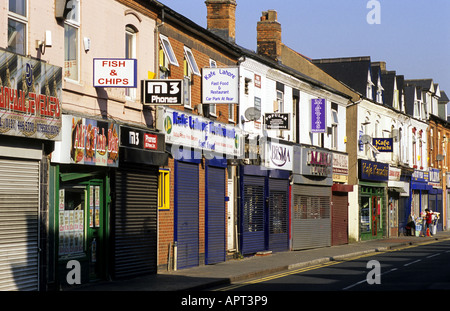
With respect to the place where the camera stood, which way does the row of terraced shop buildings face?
facing the viewer and to the right of the viewer
